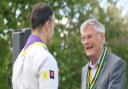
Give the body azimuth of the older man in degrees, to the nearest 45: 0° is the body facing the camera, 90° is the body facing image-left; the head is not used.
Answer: approximately 45°

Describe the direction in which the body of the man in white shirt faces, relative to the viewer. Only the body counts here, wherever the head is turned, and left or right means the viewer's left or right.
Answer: facing away from the viewer and to the right of the viewer

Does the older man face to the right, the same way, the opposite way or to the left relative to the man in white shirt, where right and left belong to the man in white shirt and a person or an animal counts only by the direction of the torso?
the opposite way

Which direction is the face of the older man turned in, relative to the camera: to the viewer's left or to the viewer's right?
to the viewer's left

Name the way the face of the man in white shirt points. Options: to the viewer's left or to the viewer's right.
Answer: to the viewer's right

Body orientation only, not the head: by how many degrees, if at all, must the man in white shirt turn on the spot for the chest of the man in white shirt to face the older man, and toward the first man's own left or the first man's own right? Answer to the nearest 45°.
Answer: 0° — they already face them
